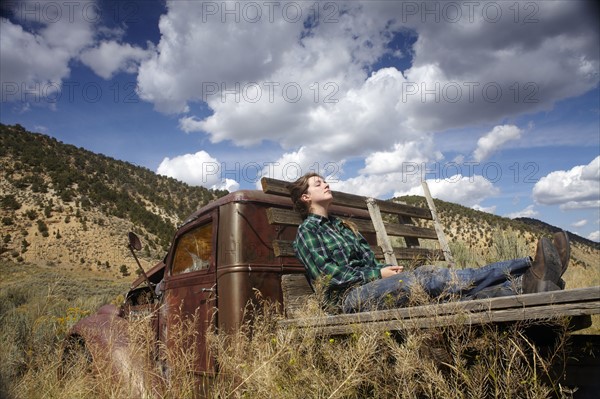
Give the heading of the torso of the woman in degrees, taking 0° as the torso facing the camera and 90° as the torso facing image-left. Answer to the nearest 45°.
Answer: approximately 270°

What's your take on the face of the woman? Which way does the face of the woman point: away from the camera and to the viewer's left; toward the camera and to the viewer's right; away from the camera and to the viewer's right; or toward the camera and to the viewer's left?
toward the camera and to the viewer's right
